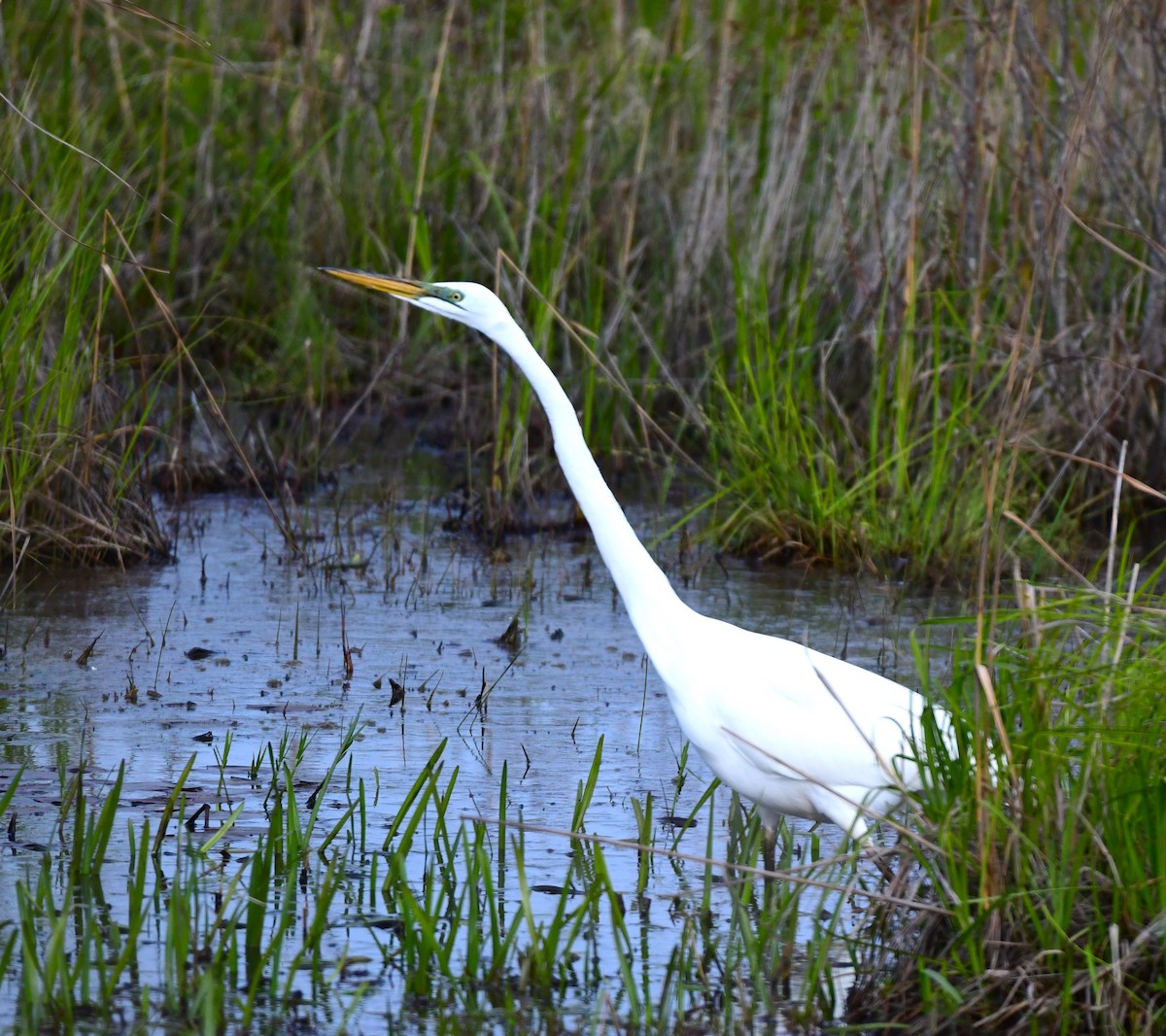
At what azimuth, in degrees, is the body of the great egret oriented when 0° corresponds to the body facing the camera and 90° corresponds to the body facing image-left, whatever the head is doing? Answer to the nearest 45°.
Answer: approximately 90°
